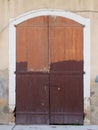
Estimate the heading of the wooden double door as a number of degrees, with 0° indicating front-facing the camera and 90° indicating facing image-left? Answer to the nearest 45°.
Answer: approximately 0°
